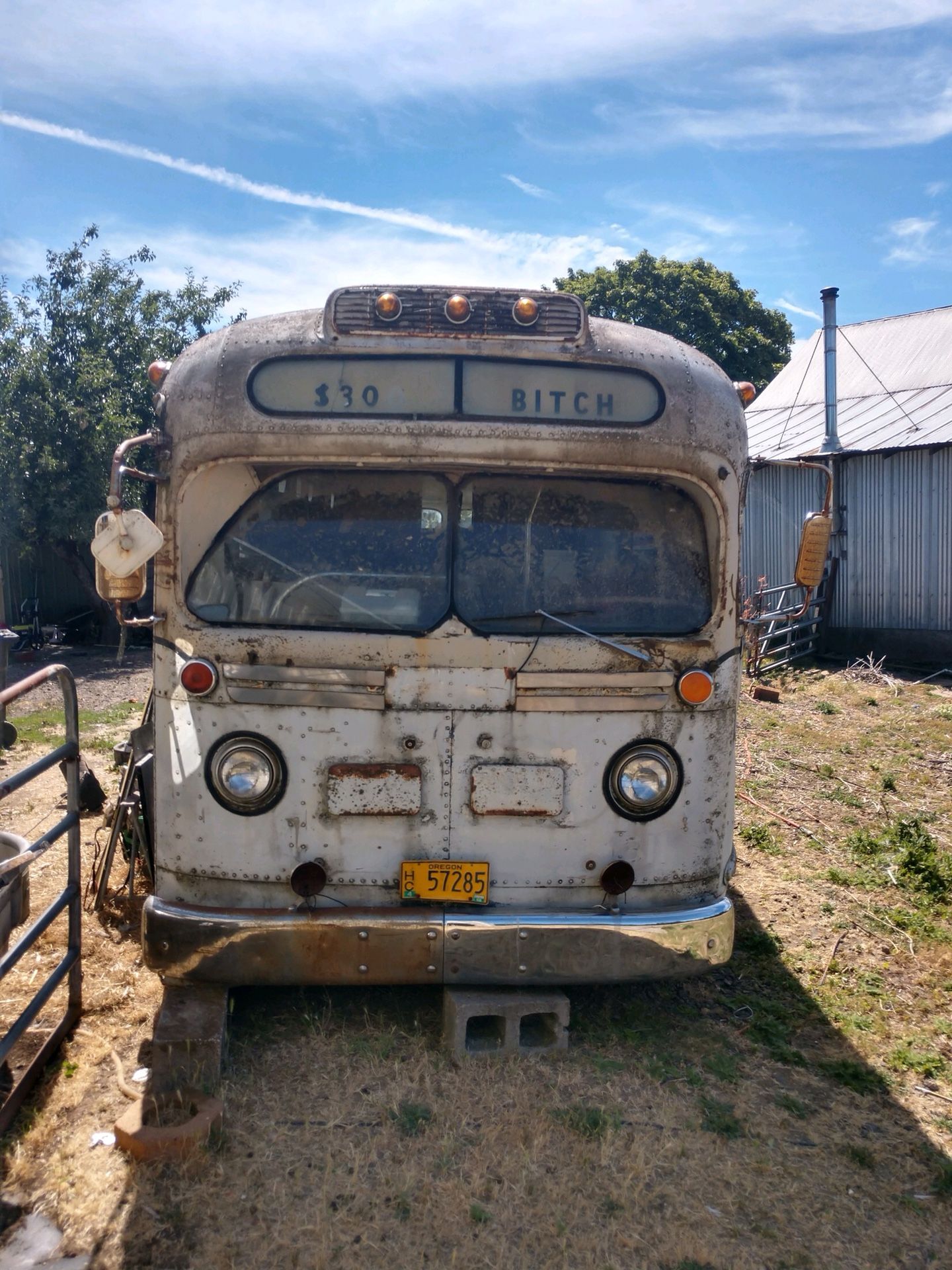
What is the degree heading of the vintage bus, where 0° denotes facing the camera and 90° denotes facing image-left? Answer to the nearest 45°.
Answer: approximately 0°

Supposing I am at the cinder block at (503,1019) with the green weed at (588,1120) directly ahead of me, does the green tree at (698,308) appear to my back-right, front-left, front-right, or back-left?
back-left

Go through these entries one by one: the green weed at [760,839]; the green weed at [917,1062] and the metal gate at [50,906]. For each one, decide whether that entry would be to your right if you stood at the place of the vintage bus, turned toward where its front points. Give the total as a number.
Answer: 1

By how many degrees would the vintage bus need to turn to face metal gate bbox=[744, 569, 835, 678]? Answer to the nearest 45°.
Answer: approximately 135° to its left

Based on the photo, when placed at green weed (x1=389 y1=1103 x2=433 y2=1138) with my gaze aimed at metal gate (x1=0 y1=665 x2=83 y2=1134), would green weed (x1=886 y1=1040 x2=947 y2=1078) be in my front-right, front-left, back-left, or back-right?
back-right

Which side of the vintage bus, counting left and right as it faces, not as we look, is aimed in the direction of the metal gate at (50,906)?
front

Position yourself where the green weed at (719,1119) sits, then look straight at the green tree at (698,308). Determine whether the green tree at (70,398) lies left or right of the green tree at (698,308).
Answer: left

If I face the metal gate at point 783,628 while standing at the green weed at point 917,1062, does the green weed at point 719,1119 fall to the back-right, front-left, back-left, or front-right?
back-left

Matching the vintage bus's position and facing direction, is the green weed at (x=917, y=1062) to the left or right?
on its left
